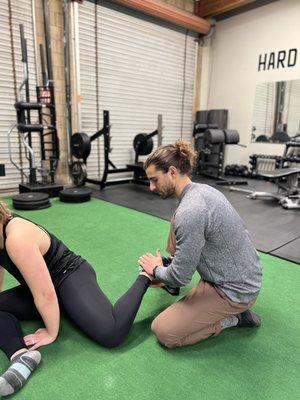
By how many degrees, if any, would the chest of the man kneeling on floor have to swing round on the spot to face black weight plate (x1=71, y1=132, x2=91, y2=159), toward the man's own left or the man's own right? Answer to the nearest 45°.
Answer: approximately 45° to the man's own right

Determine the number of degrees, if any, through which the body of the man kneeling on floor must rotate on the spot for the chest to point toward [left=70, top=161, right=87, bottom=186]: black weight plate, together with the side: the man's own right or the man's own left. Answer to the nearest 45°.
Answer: approximately 45° to the man's own right

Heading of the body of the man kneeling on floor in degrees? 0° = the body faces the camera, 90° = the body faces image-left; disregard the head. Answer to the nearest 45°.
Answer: approximately 90°

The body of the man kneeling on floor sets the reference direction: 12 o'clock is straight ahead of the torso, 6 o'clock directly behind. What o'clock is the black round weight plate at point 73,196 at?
The black round weight plate is roughly at 2 o'clock from the man kneeling on floor.

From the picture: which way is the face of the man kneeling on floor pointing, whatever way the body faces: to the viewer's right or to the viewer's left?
to the viewer's left

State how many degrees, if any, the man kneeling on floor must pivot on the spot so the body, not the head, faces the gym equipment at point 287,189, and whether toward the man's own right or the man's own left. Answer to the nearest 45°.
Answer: approximately 90° to the man's own right

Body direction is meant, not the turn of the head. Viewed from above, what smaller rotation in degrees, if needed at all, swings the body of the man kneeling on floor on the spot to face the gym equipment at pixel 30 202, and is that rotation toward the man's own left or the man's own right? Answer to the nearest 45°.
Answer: approximately 45° to the man's own right
